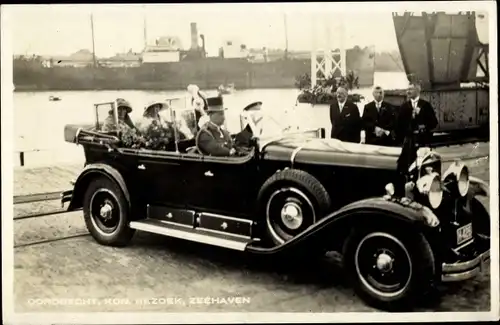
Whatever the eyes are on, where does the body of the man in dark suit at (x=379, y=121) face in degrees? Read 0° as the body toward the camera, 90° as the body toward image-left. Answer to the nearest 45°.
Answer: approximately 0°
